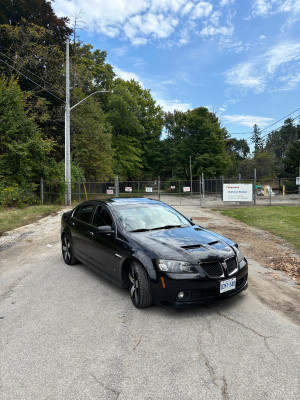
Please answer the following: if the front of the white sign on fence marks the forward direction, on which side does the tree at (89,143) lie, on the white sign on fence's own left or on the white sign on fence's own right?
on the white sign on fence's own right

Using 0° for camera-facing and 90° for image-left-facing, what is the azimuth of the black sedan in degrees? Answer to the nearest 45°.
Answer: approximately 315°

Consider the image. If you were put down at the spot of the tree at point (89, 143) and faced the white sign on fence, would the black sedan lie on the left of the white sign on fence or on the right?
right

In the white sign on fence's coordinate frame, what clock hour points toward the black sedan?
The black sedan is roughly at 12 o'clock from the white sign on fence.

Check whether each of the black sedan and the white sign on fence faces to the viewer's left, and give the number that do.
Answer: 0

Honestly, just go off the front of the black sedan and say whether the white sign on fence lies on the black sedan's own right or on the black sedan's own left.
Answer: on the black sedan's own left

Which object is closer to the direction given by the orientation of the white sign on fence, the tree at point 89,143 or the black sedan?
the black sedan

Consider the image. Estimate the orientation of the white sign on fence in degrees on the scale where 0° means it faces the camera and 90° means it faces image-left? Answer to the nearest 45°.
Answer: approximately 0°

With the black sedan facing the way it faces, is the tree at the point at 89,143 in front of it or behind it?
behind
